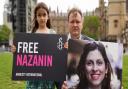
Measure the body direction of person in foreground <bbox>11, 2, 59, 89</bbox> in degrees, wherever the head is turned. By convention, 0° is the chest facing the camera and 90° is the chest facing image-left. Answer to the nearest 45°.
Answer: approximately 0°
